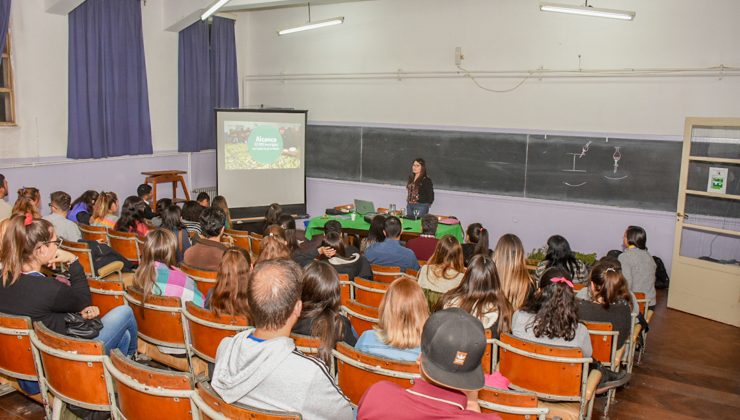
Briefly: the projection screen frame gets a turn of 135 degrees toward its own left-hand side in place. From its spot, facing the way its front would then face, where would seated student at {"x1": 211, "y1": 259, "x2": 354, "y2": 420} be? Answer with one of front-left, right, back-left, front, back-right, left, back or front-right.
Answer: back-right

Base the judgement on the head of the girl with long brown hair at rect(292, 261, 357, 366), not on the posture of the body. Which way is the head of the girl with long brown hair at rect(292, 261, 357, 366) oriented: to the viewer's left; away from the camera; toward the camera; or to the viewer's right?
away from the camera

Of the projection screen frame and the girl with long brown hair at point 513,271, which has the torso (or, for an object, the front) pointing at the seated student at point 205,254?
the projection screen frame

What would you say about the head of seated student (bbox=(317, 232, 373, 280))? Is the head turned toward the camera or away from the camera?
away from the camera

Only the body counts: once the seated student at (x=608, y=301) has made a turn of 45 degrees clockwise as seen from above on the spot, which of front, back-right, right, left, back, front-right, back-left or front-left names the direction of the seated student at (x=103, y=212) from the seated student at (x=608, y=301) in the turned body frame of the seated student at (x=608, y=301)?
left

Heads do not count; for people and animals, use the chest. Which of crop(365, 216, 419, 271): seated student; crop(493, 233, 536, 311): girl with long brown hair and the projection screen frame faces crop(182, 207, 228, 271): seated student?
the projection screen frame

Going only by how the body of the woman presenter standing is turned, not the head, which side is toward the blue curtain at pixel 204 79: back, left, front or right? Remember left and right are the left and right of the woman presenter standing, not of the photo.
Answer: right

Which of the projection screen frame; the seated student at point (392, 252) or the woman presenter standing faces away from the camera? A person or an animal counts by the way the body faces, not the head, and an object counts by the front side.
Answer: the seated student

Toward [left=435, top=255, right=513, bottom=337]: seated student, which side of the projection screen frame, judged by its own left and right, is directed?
front

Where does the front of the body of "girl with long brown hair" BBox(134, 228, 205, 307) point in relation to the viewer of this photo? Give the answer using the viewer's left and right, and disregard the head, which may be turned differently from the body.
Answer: facing away from the viewer and to the right of the viewer

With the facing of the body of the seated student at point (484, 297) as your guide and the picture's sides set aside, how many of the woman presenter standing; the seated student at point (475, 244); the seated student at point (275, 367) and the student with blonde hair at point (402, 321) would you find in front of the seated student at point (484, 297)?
2

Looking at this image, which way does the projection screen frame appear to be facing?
toward the camera

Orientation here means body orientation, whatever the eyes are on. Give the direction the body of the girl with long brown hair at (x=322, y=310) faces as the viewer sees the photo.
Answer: away from the camera

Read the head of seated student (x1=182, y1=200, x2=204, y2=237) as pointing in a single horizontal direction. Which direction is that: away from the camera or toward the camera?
away from the camera

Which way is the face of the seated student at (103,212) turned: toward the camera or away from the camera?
away from the camera

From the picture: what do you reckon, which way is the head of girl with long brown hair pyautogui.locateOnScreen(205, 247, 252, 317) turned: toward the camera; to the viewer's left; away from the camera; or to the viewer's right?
away from the camera

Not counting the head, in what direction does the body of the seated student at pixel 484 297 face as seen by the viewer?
away from the camera

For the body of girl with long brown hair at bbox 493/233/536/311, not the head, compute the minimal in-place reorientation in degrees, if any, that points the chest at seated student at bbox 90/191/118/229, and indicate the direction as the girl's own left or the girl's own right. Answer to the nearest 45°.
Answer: approximately 90° to the girl's own left

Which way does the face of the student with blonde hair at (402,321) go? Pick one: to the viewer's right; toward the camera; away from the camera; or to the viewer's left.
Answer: away from the camera

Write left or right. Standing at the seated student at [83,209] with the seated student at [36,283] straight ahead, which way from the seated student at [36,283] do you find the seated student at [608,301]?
left

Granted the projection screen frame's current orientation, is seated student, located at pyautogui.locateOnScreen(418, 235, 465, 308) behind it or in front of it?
in front
